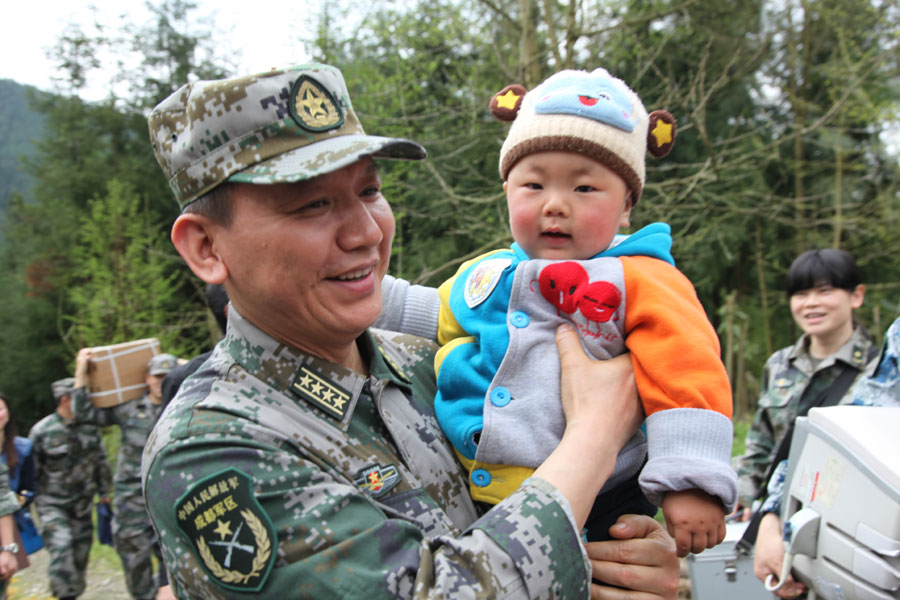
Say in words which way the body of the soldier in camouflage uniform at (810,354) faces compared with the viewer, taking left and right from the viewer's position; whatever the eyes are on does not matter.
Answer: facing the viewer and to the left of the viewer

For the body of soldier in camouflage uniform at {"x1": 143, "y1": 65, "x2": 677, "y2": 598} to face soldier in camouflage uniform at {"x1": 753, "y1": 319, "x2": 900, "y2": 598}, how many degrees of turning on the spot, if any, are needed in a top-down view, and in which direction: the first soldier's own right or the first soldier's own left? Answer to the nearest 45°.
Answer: approximately 90° to the first soldier's own left

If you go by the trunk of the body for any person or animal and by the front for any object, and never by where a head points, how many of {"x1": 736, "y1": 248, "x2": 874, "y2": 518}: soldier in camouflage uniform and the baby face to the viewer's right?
0

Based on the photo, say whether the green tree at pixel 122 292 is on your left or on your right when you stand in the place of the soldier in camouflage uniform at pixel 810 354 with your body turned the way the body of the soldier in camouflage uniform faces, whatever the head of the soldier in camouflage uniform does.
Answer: on your right

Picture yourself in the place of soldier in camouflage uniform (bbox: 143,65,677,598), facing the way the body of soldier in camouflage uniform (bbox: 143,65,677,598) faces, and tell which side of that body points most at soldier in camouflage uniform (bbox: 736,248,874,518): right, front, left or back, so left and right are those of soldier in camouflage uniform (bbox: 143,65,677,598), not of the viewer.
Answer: left

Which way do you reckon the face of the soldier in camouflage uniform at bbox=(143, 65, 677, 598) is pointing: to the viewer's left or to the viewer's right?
to the viewer's right

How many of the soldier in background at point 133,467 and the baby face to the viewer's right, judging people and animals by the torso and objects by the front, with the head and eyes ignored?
0

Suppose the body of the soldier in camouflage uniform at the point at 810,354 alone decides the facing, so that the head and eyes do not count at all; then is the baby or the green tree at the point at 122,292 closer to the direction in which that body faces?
the baby

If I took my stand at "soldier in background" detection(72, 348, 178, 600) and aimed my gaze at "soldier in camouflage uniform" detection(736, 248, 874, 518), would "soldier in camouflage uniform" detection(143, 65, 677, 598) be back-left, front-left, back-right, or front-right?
front-right

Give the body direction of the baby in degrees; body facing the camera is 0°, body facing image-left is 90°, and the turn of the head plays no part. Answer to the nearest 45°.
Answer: approximately 45°
